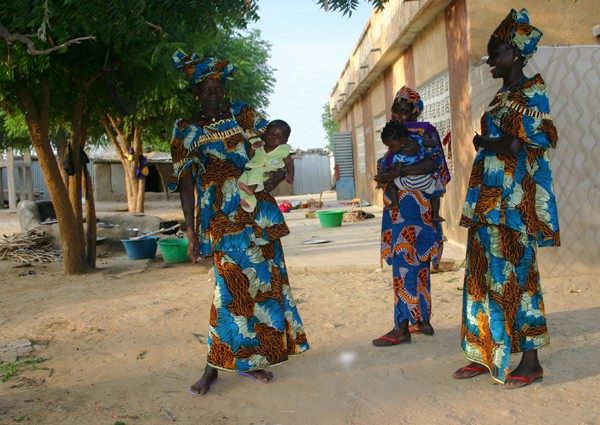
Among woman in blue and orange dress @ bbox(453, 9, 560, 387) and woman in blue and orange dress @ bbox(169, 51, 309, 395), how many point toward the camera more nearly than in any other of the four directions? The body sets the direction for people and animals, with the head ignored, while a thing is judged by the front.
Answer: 1

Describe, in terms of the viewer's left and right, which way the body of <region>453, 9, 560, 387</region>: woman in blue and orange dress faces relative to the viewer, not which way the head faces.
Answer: facing to the left of the viewer

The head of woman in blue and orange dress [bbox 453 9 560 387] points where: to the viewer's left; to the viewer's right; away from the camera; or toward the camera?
to the viewer's left

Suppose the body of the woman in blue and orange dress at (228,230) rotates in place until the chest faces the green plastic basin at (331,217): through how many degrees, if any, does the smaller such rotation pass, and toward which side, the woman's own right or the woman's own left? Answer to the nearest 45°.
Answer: approximately 180°

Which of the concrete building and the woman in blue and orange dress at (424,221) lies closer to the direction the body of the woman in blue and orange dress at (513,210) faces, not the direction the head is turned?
the woman in blue and orange dress

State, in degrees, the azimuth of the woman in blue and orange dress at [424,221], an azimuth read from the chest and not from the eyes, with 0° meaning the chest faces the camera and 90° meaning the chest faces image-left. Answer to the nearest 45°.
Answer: approximately 45°

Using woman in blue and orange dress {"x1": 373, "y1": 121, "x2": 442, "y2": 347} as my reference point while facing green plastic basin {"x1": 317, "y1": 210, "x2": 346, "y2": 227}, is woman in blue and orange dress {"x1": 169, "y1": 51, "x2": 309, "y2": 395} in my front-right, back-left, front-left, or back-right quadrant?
back-left

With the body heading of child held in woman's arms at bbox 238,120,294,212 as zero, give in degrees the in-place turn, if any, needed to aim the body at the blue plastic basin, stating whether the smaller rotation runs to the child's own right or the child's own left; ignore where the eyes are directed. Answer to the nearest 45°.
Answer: approximately 135° to the child's own right

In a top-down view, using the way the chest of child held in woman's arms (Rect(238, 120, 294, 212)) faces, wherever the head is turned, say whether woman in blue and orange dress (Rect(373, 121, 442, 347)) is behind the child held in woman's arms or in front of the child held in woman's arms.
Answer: behind

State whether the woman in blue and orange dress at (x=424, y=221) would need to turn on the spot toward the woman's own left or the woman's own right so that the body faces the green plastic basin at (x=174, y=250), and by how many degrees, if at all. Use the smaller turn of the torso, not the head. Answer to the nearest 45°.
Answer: approximately 90° to the woman's own right

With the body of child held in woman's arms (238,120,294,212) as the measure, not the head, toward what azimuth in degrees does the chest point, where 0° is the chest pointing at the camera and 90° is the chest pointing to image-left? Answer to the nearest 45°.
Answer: approximately 45°
